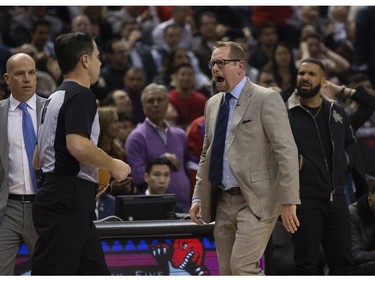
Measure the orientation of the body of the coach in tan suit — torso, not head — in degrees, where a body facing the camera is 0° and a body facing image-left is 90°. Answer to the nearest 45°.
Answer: approximately 45°

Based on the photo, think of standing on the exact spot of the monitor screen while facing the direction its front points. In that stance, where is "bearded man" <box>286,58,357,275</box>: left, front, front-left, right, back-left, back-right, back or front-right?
right

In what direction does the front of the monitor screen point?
away from the camera

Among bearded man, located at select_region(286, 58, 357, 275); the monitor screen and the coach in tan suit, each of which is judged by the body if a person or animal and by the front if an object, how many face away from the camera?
1

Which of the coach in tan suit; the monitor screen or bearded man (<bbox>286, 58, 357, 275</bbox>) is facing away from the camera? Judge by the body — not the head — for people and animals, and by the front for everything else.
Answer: the monitor screen

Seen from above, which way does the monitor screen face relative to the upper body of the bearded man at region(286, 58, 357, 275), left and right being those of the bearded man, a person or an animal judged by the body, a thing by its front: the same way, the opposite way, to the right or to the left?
the opposite way

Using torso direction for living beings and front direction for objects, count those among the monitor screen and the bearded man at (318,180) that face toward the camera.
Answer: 1

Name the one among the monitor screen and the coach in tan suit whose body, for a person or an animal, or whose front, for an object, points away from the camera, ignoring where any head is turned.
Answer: the monitor screen

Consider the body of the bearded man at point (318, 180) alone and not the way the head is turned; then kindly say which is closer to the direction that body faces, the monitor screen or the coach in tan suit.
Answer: the coach in tan suit

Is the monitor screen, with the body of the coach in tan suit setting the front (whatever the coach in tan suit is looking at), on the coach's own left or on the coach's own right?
on the coach's own right
